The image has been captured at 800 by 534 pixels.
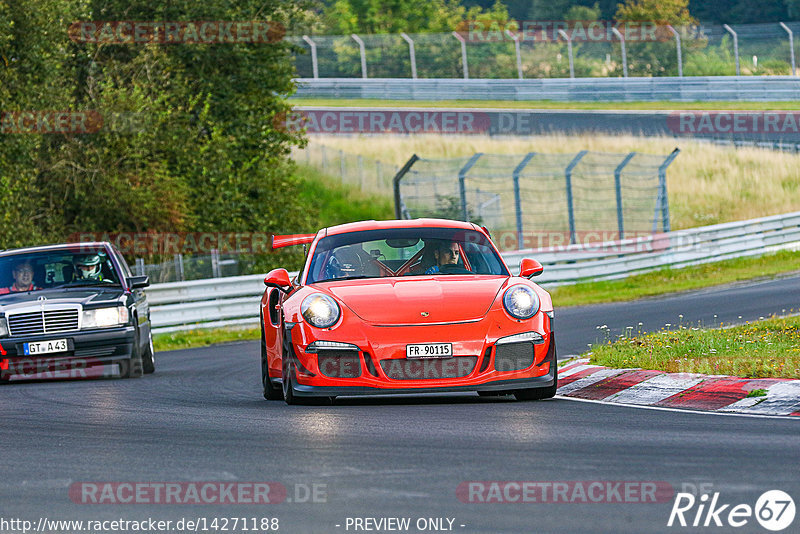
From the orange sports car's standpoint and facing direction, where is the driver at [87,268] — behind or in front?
behind

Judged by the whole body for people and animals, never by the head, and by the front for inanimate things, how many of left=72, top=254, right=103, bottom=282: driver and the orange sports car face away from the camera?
0

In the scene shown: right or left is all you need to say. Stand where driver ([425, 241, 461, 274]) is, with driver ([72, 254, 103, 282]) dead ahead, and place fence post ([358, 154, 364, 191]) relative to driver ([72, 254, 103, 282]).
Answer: right

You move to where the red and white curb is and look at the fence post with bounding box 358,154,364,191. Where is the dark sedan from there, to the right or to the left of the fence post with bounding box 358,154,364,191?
left

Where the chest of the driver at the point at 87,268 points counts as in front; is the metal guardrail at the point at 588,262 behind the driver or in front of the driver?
behind

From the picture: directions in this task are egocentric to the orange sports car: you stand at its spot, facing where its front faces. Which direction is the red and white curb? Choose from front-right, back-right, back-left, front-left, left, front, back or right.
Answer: left

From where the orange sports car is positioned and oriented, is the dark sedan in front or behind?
behind

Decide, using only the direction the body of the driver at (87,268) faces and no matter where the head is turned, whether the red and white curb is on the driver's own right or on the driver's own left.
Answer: on the driver's own left

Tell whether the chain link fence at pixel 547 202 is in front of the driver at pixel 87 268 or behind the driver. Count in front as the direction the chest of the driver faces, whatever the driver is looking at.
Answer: behind

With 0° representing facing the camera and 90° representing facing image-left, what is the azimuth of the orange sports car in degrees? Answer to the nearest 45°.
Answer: approximately 0°

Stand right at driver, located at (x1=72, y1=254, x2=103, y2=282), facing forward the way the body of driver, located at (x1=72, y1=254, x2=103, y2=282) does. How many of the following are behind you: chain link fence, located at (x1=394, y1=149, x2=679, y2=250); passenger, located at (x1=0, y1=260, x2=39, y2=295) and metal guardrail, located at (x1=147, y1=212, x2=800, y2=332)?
2

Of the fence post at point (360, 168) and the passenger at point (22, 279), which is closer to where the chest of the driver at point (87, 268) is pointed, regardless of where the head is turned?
the passenger

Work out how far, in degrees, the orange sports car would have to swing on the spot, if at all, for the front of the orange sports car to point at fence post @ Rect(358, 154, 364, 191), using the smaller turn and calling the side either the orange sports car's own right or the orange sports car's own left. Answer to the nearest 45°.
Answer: approximately 180°
